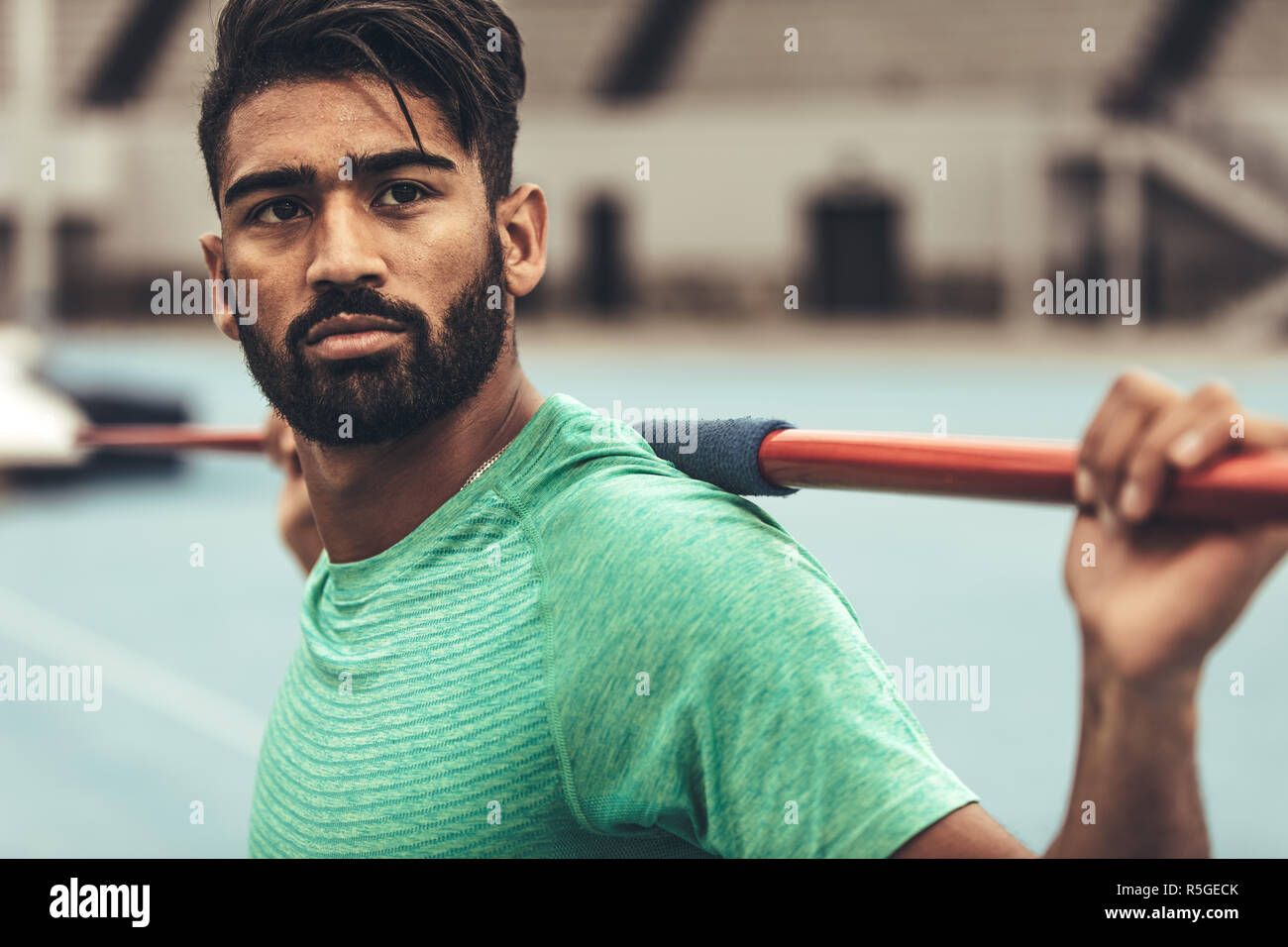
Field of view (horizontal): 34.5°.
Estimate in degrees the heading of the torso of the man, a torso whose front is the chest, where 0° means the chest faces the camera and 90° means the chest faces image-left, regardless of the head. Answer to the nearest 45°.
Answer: approximately 45°
